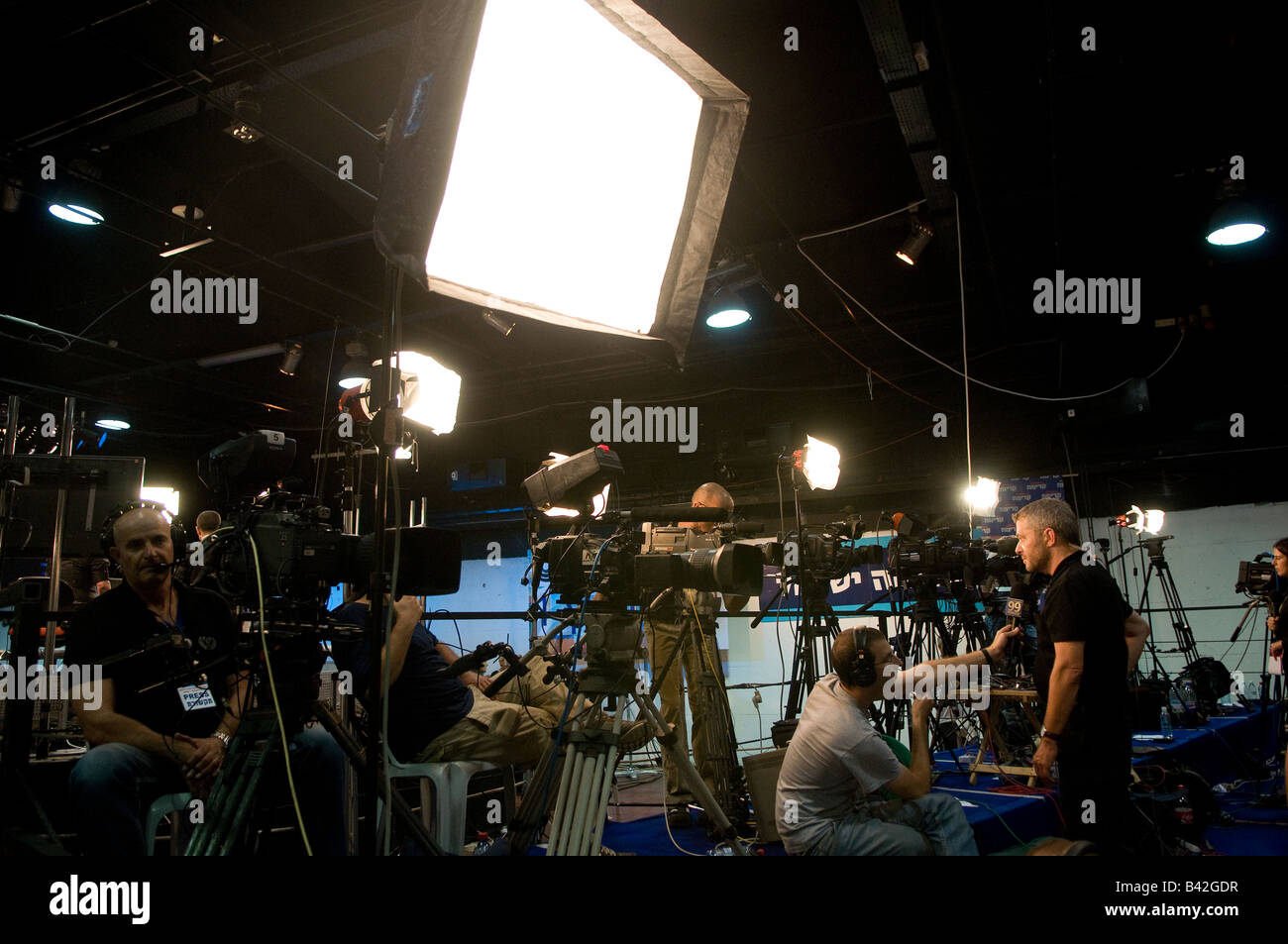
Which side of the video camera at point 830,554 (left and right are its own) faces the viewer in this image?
right

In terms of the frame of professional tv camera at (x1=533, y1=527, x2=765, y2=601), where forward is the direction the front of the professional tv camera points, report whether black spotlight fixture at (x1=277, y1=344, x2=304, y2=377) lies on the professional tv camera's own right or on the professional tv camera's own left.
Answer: on the professional tv camera's own left

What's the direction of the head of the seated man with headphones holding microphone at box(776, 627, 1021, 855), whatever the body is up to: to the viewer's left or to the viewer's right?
to the viewer's right

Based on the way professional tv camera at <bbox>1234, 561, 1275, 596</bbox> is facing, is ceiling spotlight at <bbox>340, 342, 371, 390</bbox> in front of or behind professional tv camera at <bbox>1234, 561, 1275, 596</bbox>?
in front

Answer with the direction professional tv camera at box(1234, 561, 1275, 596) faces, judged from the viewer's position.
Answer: facing to the left of the viewer

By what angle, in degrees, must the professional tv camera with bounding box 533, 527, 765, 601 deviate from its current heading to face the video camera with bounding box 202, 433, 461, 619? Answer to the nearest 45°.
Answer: approximately 135° to its right

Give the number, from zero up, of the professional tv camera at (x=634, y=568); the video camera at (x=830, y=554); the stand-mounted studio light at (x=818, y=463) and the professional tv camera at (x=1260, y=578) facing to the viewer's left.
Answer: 1

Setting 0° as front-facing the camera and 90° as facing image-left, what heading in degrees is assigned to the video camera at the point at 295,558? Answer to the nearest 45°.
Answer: approximately 270°

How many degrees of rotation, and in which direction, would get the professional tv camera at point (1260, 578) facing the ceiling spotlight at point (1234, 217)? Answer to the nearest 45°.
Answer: approximately 90° to its left

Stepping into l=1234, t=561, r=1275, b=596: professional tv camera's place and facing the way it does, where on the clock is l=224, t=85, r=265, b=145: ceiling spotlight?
The ceiling spotlight is roughly at 10 o'clock from the professional tv camera.

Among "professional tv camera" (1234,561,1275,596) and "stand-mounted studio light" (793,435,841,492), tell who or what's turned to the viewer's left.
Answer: the professional tv camera
